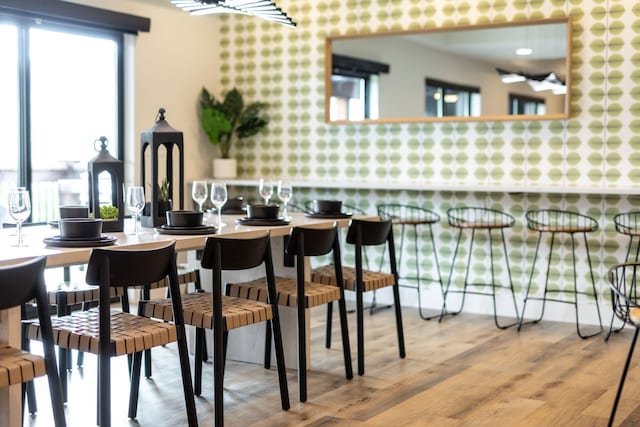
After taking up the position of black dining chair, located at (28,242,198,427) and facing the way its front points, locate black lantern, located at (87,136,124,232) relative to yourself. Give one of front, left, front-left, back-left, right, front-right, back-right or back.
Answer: front-right

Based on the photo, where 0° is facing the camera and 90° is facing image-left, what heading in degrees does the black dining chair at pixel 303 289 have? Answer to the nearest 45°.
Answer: approximately 135°

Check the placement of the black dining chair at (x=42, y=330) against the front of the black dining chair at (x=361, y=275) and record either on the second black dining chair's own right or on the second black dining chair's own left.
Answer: on the second black dining chair's own left

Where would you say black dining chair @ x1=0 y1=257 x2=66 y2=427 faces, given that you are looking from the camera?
facing away from the viewer and to the left of the viewer

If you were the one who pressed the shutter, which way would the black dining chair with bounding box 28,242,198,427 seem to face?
facing away from the viewer and to the left of the viewer

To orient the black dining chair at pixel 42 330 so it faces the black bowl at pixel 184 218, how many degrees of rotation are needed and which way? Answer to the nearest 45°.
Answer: approximately 90° to its right

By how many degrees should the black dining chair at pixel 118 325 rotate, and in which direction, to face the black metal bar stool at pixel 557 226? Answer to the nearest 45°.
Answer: approximately 90° to its right

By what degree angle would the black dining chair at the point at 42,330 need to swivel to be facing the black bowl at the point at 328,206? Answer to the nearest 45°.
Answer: approximately 90° to its right

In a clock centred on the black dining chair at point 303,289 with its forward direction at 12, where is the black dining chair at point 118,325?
the black dining chair at point 118,325 is roughly at 9 o'clock from the black dining chair at point 303,289.

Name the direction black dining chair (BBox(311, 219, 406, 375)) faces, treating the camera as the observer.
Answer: facing away from the viewer and to the left of the viewer
